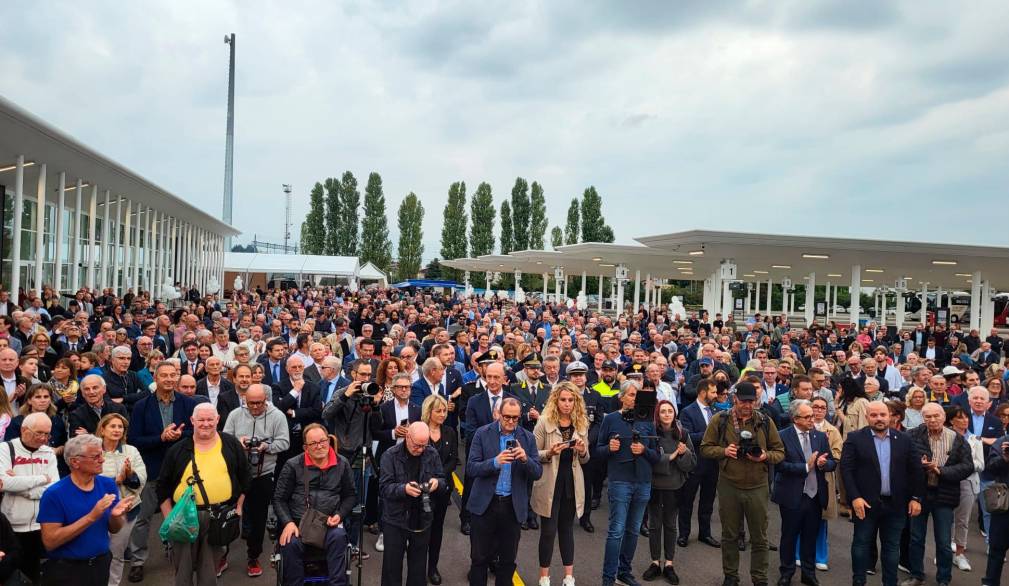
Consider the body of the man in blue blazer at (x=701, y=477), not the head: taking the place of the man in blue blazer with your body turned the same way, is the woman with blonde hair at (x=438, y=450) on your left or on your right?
on your right

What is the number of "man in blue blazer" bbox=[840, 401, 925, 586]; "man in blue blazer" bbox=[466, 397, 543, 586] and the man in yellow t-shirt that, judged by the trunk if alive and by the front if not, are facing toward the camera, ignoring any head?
3

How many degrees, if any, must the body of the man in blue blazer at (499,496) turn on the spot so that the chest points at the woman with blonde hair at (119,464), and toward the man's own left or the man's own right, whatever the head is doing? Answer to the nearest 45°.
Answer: approximately 90° to the man's own right

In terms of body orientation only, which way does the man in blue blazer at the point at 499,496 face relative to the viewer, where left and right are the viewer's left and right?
facing the viewer

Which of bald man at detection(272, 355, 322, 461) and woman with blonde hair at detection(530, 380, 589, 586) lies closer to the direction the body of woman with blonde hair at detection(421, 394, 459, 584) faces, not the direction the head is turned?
the woman with blonde hair

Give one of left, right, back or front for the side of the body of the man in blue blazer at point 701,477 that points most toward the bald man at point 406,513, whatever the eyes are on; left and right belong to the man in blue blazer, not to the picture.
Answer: right

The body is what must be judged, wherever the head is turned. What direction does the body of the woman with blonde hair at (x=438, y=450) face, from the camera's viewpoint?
toward the camera

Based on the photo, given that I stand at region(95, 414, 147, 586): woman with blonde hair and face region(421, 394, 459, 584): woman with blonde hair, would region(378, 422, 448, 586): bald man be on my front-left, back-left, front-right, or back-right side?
front-right

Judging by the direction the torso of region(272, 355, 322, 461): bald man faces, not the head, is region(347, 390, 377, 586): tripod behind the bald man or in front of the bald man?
in front

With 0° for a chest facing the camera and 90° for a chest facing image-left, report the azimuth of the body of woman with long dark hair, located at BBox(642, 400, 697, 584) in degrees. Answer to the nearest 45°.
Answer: approximately 0°

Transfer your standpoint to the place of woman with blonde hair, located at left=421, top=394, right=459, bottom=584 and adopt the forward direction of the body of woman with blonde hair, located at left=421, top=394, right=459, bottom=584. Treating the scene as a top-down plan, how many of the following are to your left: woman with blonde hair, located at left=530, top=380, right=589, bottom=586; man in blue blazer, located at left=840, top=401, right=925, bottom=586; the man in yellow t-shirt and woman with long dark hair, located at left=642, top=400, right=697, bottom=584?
3

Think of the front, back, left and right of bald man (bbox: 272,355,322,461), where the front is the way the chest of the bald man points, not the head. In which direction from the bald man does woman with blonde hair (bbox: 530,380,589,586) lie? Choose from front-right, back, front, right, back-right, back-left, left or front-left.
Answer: front-left

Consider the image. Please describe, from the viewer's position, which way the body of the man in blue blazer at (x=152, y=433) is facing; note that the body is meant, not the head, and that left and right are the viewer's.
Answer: facing the viewer and to the right of the viewer

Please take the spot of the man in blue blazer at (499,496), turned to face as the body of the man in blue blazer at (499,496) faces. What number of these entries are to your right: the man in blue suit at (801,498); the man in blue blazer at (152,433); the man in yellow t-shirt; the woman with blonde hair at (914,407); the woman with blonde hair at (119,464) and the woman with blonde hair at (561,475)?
3
